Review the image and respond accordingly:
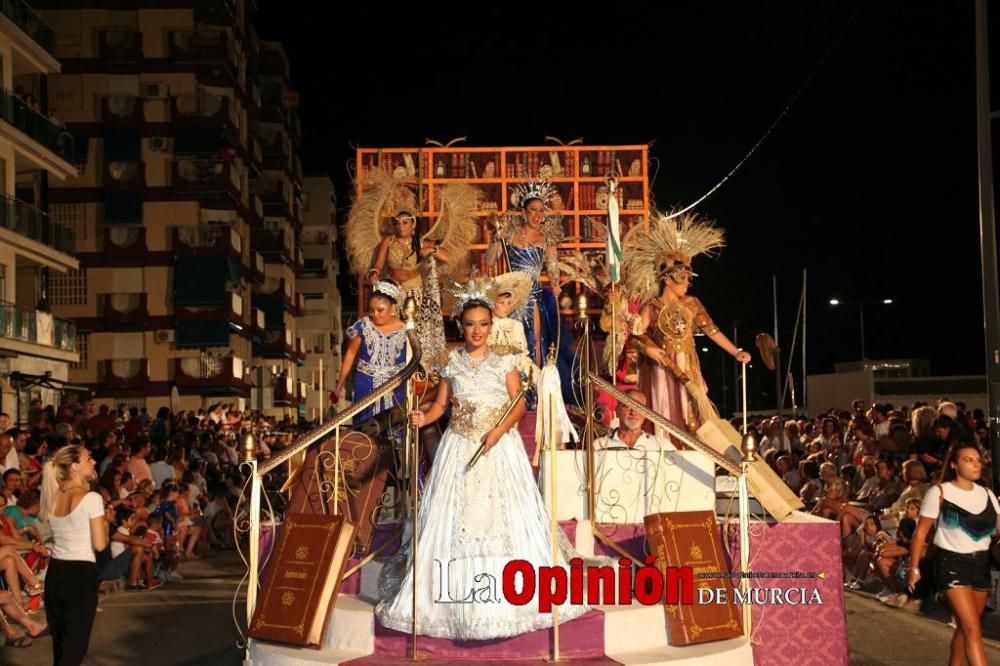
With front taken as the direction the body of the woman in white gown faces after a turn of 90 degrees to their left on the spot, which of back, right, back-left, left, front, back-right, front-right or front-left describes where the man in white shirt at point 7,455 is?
back-left

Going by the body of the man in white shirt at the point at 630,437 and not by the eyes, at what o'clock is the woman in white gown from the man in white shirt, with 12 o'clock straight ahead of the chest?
The woman in white gown is roughly at 1 o'clock from the man in white shirt.

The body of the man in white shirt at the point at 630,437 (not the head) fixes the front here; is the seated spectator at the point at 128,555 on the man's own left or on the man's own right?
on the man's own right

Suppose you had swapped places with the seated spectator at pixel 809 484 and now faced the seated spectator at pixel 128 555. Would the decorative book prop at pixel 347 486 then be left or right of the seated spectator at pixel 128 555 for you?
left

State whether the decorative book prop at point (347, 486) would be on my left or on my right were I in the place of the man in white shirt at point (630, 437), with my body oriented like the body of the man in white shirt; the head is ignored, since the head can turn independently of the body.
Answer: on my right

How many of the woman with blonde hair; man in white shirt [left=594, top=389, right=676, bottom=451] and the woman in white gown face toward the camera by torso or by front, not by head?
2

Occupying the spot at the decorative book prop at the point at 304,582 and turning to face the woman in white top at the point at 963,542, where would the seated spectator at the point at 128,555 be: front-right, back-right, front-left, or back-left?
back-left

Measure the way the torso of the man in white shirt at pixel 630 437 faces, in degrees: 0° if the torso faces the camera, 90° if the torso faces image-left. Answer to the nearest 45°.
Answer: approximately 0°

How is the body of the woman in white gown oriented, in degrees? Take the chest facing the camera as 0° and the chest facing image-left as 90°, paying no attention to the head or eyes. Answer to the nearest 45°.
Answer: approximately 0°

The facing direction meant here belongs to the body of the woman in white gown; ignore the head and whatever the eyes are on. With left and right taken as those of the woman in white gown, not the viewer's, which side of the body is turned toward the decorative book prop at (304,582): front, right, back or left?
right

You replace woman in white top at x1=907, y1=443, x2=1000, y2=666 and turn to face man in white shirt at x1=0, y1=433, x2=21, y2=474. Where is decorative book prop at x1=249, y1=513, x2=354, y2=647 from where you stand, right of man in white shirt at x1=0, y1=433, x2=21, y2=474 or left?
left
